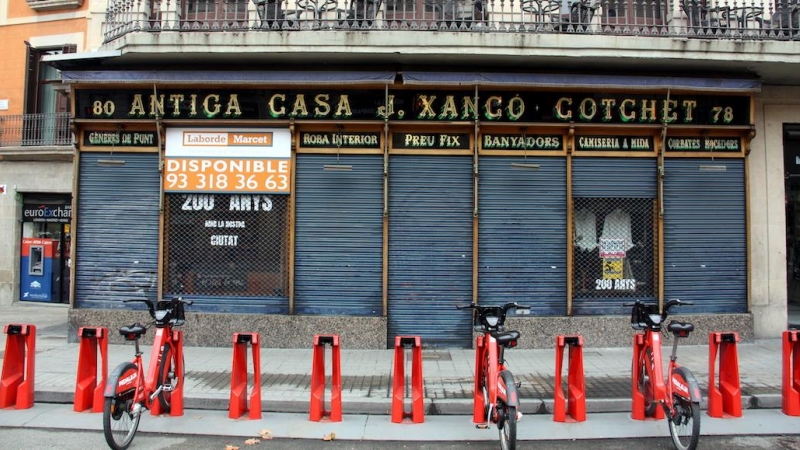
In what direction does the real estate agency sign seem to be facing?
toward the camera

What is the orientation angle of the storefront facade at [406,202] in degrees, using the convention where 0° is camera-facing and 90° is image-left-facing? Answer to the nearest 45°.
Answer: approximately 0°

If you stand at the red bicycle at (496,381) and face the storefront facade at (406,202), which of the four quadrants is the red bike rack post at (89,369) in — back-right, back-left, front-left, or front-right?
front-left

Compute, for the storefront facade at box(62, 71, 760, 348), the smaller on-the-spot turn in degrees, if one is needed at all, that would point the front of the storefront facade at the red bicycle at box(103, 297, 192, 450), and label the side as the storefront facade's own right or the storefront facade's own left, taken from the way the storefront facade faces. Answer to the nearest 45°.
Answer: approximately 45° to the storefront facade's own right

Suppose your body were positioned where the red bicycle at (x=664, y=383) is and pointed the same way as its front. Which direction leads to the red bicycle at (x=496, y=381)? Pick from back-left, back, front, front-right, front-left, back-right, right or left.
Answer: left

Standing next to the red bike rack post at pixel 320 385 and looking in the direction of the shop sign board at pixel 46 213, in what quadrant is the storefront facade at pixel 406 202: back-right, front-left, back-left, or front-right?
front-right

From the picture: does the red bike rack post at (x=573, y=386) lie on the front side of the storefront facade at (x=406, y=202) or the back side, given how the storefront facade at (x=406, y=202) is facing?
on the front side

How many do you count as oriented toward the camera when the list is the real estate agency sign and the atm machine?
2

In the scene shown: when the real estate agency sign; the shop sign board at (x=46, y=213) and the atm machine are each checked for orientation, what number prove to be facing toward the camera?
3

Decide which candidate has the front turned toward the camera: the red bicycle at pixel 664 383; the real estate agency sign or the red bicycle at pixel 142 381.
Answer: the real estate agency sign

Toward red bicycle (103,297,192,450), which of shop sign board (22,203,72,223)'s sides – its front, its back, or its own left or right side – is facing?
front

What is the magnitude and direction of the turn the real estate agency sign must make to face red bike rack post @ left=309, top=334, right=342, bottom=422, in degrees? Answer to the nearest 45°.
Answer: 0° — it already faces it

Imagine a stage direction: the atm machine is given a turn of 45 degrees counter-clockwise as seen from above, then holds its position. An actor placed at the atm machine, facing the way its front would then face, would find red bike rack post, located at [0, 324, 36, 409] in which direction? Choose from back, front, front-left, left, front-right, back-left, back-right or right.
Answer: front-right

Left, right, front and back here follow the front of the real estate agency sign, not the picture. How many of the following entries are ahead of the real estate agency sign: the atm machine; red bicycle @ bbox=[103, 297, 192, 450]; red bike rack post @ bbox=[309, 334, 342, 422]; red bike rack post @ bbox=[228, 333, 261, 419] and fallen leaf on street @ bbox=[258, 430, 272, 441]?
4
